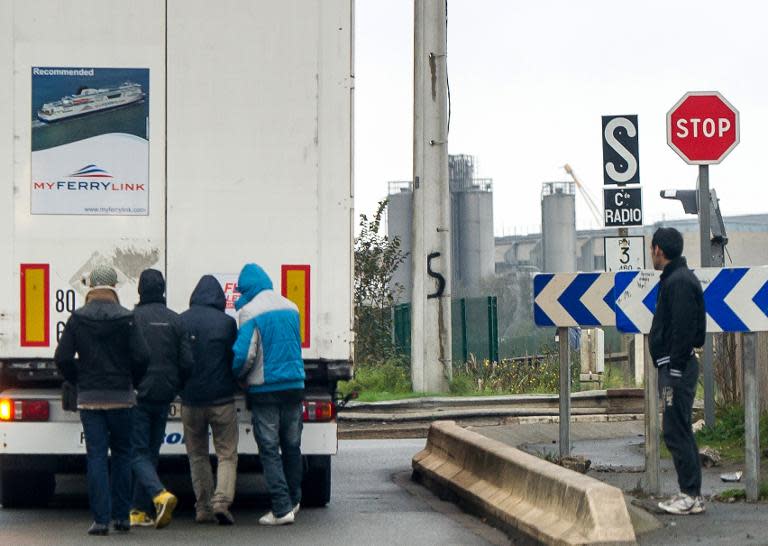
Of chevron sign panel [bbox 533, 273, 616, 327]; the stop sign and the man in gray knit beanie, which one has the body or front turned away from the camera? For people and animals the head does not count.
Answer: the man in gray knit beanie

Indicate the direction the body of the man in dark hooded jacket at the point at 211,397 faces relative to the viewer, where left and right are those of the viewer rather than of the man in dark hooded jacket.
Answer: facing away from the viewer

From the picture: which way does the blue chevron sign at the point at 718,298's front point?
toward the camera

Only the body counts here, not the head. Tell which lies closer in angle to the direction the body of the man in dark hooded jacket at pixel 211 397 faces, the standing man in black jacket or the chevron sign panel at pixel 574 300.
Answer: the chevron sign panel

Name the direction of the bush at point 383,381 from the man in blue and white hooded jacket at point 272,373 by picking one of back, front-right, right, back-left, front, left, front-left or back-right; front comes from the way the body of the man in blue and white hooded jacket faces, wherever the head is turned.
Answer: front-right

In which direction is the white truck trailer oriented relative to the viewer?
away from the camera

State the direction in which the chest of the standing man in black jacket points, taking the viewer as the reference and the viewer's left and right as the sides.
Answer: facing to the left of the viewer

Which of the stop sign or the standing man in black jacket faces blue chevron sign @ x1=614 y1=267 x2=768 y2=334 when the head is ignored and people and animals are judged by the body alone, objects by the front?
the stop sign

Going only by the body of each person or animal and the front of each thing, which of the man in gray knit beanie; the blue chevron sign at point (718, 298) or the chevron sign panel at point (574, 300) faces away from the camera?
the man in gray knit beanie

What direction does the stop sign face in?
toward the camera

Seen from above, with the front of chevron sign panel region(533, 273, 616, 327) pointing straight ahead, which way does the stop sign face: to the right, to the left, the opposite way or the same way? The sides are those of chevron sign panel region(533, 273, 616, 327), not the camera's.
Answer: the same way

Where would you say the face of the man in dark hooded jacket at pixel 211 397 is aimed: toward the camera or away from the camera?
away from the camera

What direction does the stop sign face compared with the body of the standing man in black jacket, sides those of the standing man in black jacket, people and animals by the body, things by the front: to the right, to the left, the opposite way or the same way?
to the left

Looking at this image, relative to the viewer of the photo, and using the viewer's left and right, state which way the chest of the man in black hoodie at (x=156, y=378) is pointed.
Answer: facing away from the viewer

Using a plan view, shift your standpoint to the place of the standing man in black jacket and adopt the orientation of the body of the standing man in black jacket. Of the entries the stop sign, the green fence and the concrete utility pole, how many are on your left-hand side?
0

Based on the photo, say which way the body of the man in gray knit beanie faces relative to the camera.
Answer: away from the camera

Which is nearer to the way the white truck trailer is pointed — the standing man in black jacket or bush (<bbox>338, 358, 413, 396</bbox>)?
the bush

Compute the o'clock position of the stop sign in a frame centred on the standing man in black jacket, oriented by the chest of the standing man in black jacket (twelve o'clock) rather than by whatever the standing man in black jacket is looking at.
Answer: The stop sign is roughly at 3 o'clock from the standing man in black jacket.

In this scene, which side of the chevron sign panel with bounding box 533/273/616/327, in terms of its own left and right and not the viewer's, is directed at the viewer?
front

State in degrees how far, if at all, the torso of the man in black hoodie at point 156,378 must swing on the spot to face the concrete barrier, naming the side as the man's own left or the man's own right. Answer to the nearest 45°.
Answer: approximately 135° to the man's own right
